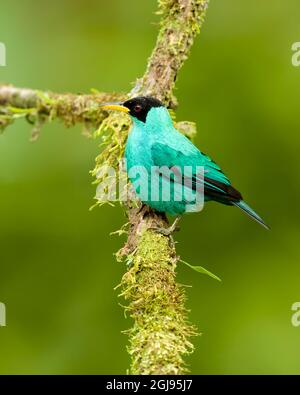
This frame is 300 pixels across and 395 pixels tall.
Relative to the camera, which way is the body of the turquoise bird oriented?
to the viewer's left

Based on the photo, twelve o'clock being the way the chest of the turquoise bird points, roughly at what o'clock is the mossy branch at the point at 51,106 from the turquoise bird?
The mossy branch is roughly at 1 o'clock from the turquoise bird.
